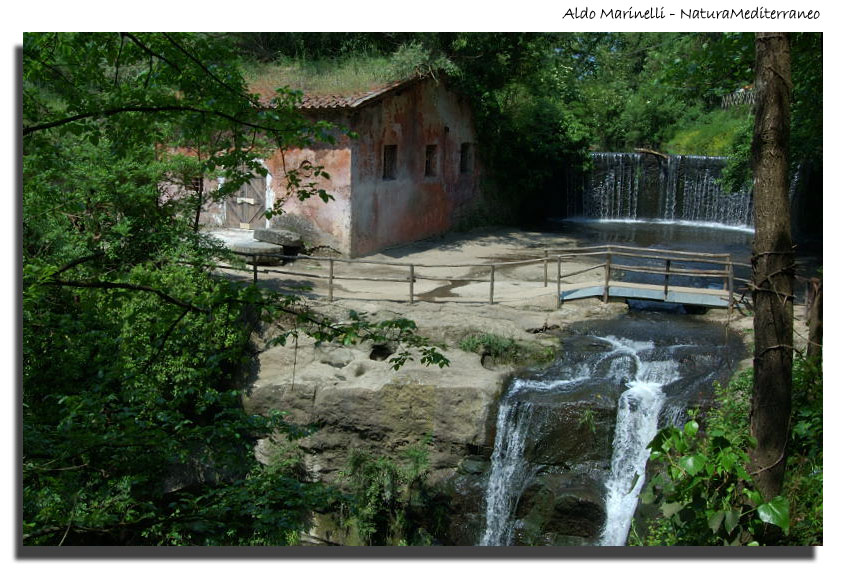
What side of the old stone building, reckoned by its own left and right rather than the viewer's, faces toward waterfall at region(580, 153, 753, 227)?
back

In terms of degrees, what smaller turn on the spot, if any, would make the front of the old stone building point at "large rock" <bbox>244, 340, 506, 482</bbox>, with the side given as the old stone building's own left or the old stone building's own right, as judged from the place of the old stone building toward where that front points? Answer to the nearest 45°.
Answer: approximately 45° to the old stone building's own left

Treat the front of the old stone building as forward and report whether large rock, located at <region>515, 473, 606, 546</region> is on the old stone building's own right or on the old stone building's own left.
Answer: on the old stone building's own left

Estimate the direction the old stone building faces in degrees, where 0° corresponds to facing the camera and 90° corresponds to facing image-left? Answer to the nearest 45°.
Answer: approximately 45°

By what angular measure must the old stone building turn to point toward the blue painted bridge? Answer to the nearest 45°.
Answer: approximately 90° to its left

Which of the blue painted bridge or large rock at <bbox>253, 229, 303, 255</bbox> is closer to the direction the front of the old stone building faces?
the large rock

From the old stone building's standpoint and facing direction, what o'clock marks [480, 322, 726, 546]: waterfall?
The waterfall is roughly at 10 o'clock from the old stone building.

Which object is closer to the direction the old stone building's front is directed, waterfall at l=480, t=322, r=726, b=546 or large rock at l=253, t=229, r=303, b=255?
the large rock
